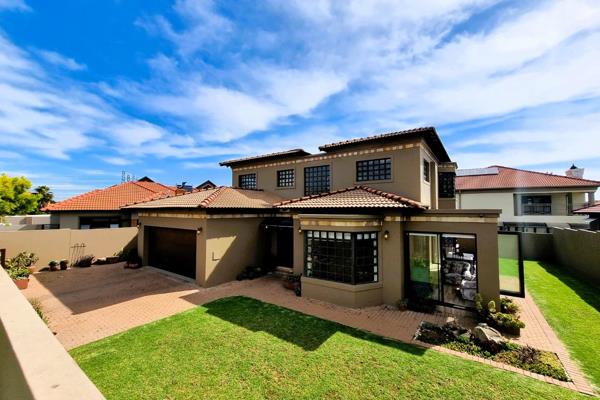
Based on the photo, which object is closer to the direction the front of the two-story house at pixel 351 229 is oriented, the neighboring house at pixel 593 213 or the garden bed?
the garden bed

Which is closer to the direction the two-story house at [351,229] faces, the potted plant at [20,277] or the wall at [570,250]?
the potted plant

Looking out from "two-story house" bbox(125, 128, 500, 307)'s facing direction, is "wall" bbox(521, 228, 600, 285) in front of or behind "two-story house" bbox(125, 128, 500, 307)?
behind

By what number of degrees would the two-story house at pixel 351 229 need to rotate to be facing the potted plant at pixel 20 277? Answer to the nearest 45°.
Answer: approximately 45° to its right

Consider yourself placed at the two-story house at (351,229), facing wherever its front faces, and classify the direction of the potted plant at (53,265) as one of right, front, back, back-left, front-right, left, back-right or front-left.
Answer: front-right

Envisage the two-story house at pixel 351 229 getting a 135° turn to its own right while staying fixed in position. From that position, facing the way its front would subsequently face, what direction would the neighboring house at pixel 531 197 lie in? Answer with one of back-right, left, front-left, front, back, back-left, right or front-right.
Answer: front-right

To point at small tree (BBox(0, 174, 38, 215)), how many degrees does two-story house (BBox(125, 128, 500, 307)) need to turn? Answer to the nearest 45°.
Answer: approximately 90° to its right

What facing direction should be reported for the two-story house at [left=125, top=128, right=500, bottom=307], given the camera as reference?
facing the viewer and to the left of the viewer

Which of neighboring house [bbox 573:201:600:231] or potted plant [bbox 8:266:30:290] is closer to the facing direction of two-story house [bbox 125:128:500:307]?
the potted plant
